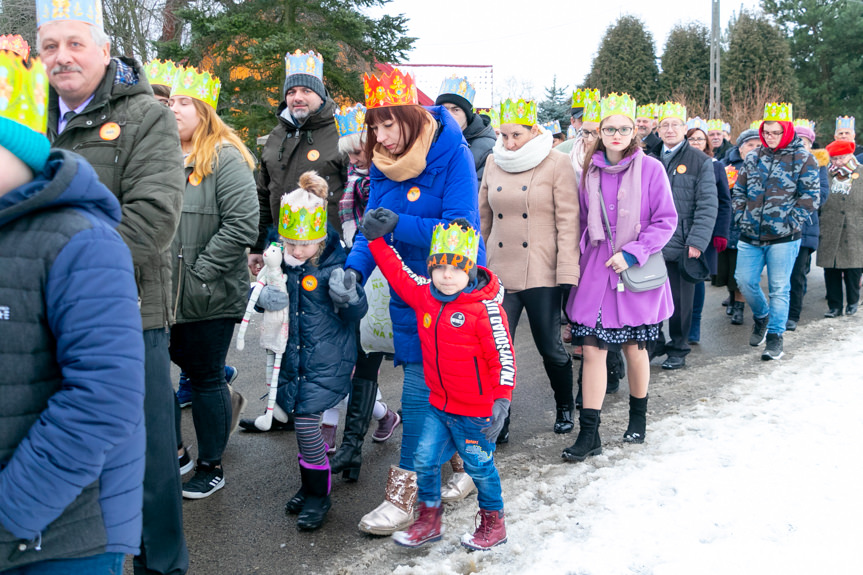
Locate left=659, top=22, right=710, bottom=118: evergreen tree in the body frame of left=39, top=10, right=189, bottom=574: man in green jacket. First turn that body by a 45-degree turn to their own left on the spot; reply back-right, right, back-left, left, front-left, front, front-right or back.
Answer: back-left

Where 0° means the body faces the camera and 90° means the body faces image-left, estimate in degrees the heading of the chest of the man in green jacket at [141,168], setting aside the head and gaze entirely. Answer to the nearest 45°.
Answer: approximately 45°

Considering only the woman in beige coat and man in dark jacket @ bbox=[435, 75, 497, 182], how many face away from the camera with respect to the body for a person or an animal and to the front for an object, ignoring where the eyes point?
0

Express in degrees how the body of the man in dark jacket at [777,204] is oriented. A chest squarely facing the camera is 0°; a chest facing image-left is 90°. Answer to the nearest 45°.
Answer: approximately 45°

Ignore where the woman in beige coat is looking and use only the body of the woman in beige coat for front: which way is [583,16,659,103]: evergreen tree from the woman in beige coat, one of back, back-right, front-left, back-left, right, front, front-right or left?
back-right

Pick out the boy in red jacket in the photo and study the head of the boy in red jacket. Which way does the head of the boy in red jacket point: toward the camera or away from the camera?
toward the camera

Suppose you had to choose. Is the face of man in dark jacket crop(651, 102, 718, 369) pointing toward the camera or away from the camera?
toward the camera

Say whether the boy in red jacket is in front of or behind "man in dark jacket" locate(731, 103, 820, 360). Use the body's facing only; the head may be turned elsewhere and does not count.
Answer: in front

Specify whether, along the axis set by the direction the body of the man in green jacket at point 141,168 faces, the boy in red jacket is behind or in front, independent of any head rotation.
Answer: behind

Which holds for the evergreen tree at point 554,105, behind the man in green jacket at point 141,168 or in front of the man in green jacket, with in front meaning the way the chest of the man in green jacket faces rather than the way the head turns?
behind

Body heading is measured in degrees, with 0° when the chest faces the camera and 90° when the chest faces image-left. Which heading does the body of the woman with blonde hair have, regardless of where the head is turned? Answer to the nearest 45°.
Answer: approximately 45°

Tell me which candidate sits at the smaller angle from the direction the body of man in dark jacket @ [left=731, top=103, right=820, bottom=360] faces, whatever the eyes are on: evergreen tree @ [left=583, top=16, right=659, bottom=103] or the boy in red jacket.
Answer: the boy in red jacket

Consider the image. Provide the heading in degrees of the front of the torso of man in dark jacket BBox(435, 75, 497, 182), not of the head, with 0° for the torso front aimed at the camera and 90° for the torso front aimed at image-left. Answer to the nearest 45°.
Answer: approximately 45°
